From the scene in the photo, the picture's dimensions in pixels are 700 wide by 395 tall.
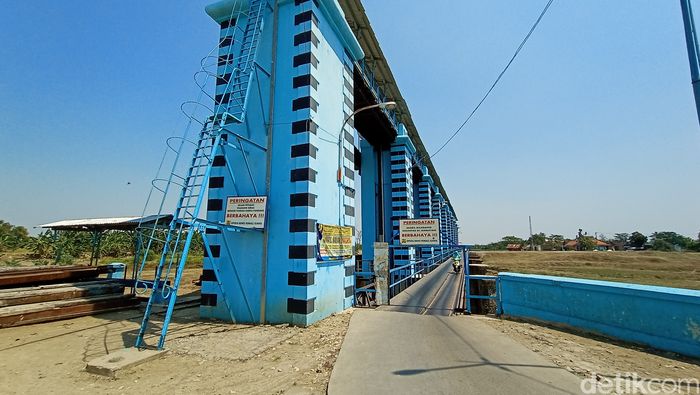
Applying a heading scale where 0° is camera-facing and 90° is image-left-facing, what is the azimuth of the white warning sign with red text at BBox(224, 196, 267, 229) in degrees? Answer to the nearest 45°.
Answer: approximately 0°

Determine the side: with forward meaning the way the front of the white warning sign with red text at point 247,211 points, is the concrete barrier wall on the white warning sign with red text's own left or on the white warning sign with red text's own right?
on the white warning sign with red text's own left

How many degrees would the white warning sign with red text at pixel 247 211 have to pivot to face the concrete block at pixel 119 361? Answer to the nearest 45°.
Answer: approximately 45° to its right

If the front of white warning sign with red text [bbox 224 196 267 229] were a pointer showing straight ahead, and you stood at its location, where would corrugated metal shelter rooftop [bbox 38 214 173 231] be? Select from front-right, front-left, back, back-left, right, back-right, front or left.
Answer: back-right
